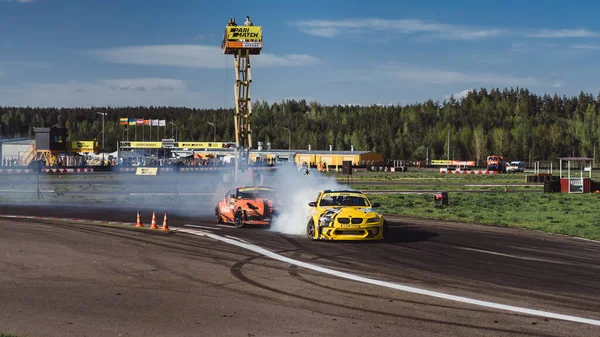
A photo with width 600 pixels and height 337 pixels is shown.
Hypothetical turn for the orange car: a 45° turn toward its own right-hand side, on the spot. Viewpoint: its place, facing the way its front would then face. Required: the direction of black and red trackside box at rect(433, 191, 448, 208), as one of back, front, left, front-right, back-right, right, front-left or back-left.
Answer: back-left

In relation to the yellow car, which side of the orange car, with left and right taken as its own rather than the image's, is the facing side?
front

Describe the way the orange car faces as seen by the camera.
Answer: facing the viewer and to the right of the viewer
